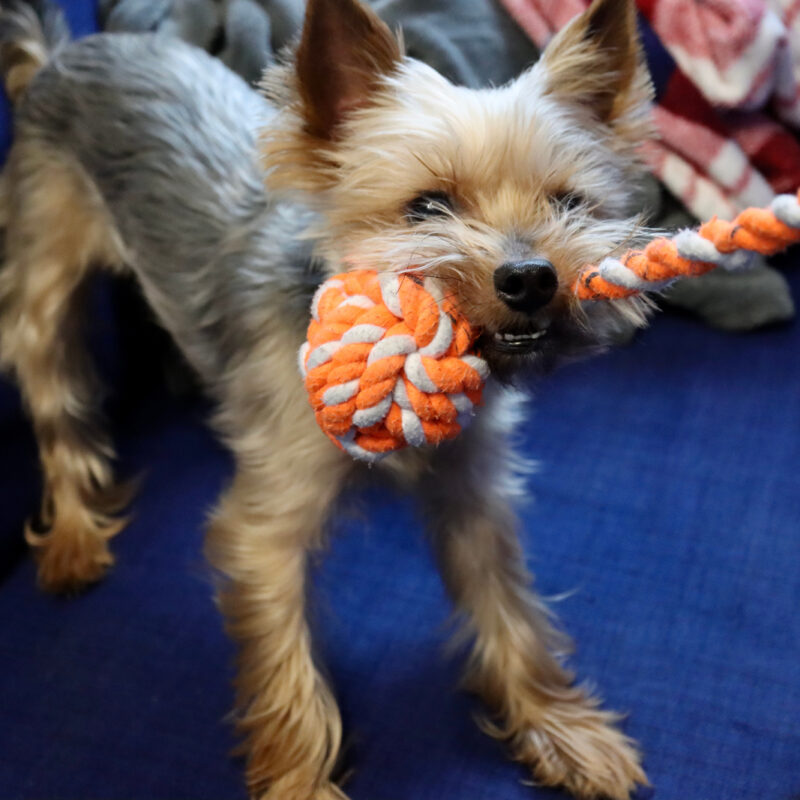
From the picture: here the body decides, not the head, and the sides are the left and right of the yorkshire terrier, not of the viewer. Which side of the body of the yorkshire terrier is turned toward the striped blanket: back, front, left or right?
left

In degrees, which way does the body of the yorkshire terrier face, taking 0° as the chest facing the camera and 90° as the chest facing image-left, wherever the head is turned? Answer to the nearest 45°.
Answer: approximately 315°

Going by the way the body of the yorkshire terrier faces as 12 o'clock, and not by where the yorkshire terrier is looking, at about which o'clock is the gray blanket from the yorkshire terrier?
The gray blanket is roughly at 8 o'clock from the yorkshire terrier.
